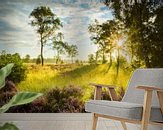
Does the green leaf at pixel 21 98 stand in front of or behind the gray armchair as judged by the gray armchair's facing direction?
in front

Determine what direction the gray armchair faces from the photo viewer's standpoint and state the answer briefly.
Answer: facing the viewer and to the left of the viewer
